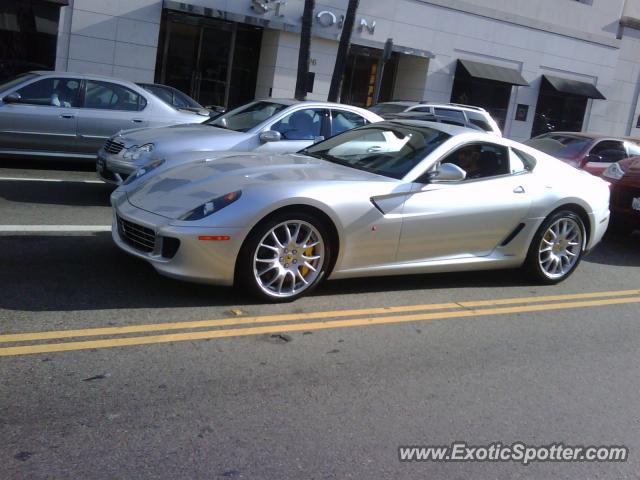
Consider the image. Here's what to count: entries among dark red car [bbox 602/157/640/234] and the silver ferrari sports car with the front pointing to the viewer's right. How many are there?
0

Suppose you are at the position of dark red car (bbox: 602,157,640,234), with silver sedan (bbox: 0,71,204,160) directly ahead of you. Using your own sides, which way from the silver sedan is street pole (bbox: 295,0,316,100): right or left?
right

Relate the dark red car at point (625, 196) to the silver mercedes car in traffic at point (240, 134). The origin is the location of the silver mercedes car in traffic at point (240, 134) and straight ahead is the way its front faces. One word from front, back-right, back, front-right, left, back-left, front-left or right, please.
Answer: back-left

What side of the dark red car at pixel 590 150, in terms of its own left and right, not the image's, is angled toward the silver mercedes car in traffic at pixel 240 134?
front

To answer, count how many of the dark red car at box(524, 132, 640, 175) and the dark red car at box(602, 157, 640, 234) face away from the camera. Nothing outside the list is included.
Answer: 0

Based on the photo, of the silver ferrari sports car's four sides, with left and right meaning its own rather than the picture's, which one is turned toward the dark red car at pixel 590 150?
back

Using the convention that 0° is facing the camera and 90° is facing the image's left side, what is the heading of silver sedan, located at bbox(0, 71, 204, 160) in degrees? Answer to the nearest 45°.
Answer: approximately 90°

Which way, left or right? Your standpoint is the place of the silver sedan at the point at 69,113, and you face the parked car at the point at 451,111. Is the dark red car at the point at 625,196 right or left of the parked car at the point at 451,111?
right

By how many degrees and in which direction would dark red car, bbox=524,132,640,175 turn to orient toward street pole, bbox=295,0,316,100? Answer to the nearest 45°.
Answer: approximately 90° to its right

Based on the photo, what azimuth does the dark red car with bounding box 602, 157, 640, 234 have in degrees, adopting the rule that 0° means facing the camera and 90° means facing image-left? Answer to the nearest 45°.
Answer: approximately 45°

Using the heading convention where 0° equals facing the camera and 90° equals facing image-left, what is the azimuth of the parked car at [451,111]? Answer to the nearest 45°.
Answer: approximately 45°
